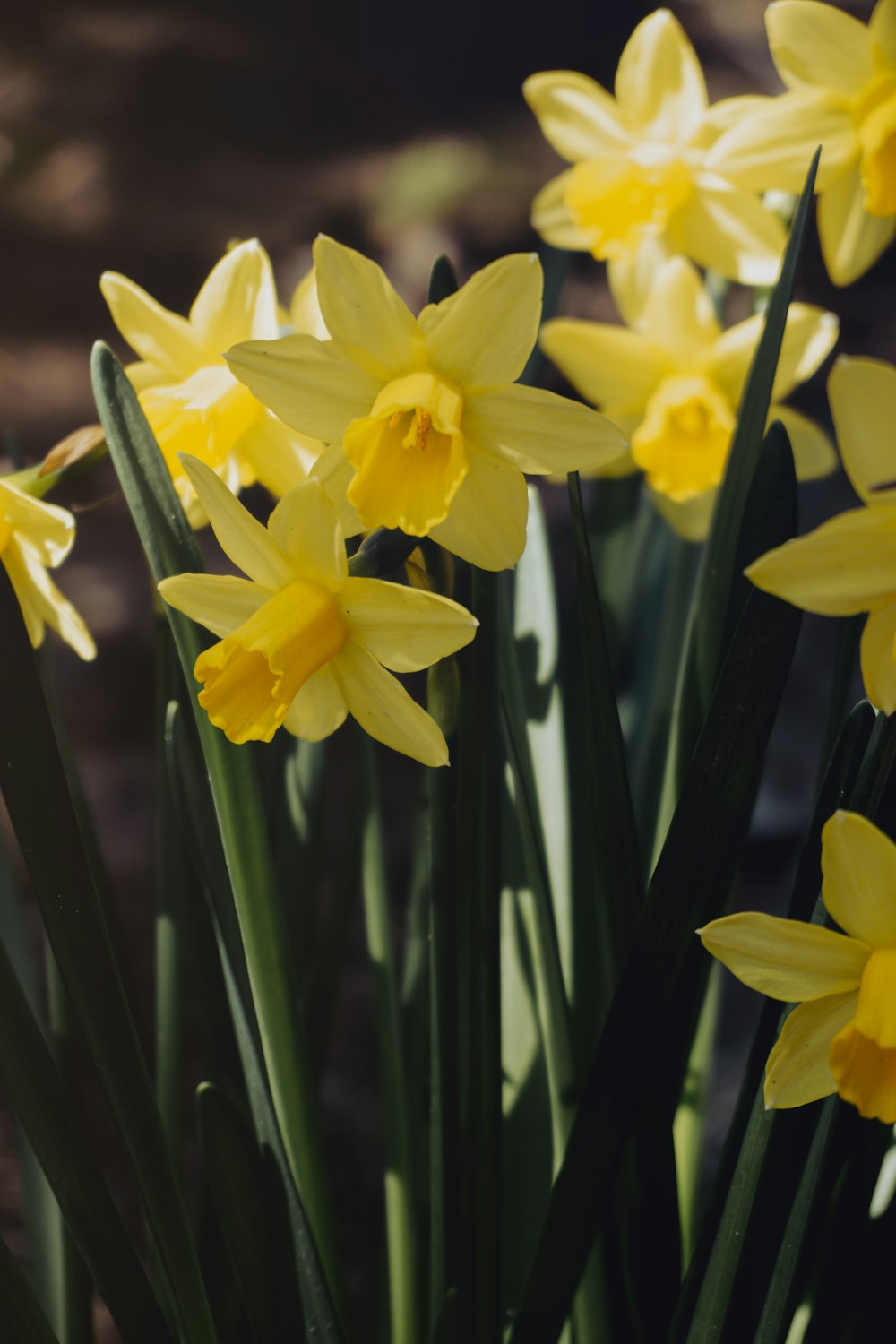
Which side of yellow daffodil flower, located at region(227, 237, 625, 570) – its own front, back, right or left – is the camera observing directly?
front

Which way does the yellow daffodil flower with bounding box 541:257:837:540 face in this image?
toward the camera

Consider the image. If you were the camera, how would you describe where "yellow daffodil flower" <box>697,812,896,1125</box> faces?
facing the viewer

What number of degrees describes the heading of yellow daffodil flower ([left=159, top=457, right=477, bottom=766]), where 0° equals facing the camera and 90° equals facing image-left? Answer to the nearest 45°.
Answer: approximately 45°
